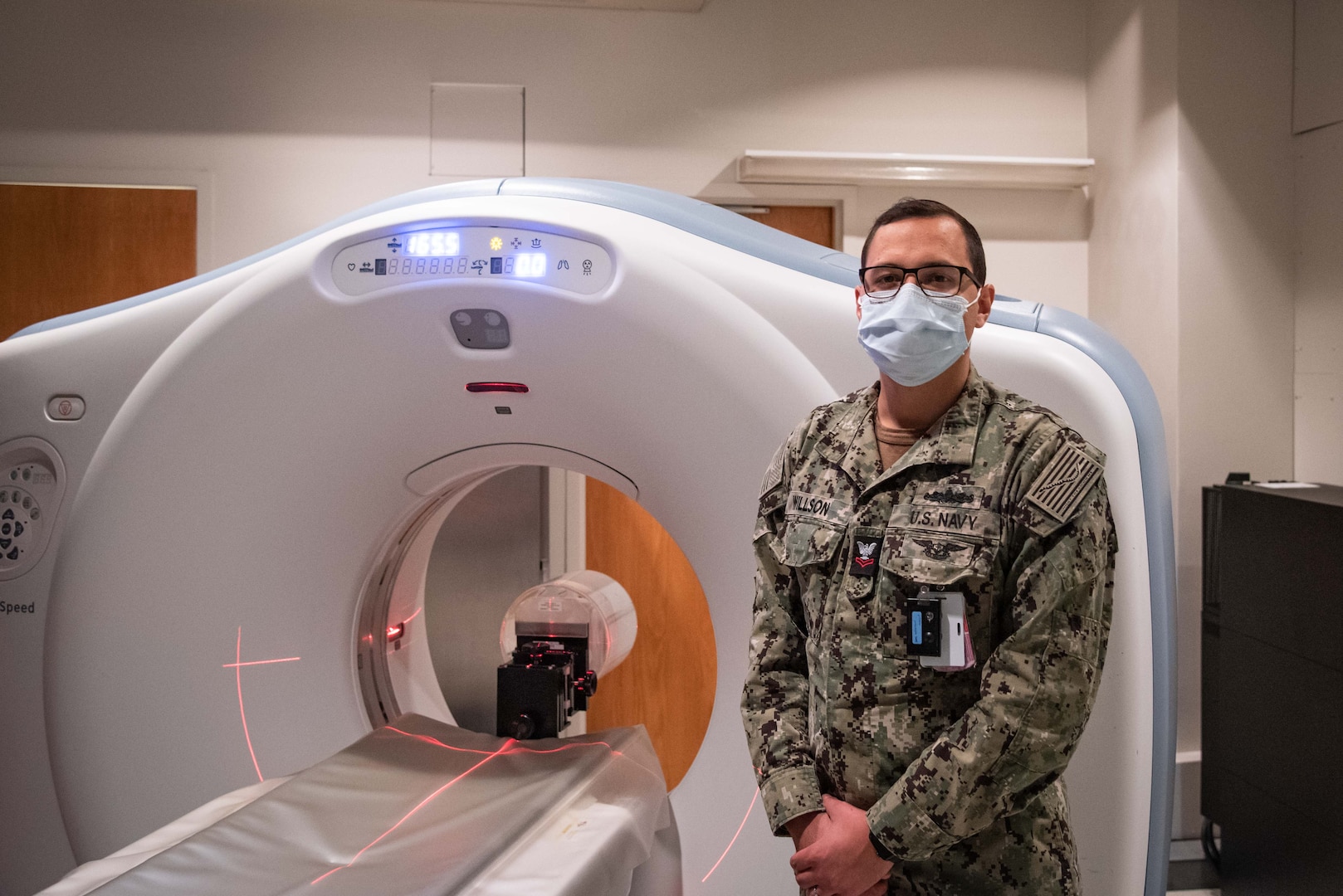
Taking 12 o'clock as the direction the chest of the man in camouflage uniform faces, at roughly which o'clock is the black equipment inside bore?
The black equipment inside bore is roughly at 3 o'clock from the man in camouflage uniform.

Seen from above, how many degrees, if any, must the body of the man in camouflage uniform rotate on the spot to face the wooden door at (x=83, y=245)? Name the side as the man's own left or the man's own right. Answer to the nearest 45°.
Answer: approximately 90° to the man's own right

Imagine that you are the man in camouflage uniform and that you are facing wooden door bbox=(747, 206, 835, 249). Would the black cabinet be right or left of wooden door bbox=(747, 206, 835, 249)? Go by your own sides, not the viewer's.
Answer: right

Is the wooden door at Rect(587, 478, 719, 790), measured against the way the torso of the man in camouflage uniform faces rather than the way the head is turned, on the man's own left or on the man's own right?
on the man's own right

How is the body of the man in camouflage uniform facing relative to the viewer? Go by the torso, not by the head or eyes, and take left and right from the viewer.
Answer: facing the viewer and to the left of the viewer

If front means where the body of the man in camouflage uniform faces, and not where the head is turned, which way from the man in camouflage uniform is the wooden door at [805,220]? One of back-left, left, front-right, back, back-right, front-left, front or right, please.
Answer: back-right

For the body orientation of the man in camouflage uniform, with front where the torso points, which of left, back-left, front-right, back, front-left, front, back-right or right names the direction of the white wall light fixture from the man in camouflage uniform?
back-right

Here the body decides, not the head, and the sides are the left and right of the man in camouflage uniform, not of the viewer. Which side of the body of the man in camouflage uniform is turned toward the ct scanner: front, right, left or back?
right
